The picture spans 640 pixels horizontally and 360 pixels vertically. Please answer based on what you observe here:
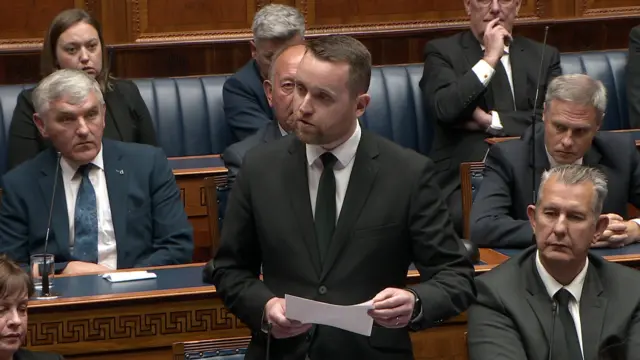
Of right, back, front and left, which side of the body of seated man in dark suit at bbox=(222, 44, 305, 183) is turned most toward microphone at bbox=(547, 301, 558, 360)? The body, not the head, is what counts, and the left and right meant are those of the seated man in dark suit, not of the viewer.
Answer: front

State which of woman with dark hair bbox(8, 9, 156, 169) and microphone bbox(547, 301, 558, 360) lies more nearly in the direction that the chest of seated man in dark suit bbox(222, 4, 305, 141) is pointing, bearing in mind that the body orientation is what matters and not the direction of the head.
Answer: the microphone

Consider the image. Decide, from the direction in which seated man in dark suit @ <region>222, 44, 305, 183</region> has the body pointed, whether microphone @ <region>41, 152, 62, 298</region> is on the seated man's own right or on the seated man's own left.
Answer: on the seated man's own right

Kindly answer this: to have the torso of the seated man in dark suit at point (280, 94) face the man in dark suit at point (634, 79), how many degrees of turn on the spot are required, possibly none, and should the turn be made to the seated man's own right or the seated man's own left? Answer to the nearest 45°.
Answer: approximately 90° to the seated man's own left

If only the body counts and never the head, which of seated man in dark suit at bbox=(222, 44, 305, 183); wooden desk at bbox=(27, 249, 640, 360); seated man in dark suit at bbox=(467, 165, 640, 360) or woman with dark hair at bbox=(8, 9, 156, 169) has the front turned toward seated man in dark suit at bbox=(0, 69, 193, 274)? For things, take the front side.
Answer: the woman with dark hair

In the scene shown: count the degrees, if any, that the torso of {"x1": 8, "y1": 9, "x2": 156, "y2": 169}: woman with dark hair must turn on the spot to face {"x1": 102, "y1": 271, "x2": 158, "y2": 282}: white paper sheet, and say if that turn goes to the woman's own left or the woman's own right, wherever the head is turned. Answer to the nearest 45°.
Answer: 0° — they already face it

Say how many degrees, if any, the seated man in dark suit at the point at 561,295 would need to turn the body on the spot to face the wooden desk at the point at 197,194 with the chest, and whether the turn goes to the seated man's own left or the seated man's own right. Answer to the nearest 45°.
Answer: approximately 135° to the seated man's own right

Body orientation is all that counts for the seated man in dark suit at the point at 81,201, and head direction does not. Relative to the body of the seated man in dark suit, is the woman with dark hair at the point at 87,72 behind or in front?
behind

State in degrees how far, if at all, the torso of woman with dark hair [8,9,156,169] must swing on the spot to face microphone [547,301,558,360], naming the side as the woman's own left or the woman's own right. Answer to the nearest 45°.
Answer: approximately 45° to the woman's own left

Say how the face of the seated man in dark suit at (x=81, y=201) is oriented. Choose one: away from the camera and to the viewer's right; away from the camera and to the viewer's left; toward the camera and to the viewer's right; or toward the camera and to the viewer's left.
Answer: toward the camera and to the viewer's right

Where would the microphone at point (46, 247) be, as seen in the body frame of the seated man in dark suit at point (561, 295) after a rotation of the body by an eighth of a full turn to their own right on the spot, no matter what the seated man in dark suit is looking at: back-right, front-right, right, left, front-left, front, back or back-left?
front-right

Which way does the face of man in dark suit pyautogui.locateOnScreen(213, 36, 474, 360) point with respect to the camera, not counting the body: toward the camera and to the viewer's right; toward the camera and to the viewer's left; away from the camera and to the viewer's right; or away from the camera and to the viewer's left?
toward the camera and to the viewer's left

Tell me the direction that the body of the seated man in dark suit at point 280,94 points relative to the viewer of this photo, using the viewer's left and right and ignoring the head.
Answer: facing the viewer and to the right of the viewer
